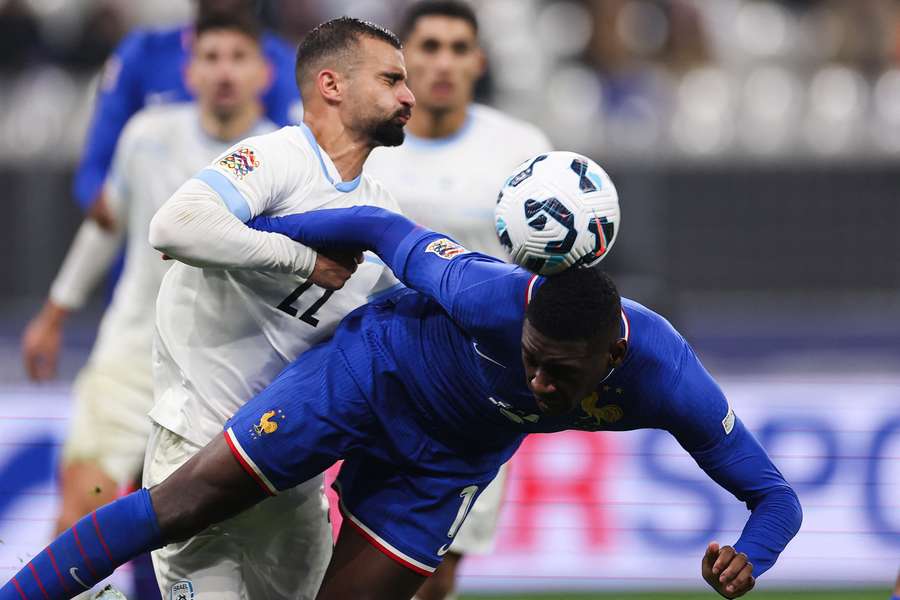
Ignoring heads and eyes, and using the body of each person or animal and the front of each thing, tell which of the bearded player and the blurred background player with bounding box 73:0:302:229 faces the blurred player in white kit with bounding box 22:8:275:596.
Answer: the blurred background player

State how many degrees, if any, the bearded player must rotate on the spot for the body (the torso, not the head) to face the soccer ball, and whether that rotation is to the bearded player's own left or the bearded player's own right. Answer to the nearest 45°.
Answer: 0° — they already face it

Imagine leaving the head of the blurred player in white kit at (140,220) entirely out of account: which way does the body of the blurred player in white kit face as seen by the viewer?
toward the camera

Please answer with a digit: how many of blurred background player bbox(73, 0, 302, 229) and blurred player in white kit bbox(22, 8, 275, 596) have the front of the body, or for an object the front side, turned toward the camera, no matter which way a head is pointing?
2

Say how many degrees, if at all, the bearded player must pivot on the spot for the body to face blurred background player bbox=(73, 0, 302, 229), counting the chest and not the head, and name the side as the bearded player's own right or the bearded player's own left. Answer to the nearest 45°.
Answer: approximately 135° to the bearded player's own left

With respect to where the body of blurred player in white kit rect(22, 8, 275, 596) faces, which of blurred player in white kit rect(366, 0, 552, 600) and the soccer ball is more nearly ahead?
the soccer ball

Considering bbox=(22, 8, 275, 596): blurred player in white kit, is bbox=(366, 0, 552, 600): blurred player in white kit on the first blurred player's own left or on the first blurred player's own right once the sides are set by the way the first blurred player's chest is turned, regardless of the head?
on the first blurred player's own left

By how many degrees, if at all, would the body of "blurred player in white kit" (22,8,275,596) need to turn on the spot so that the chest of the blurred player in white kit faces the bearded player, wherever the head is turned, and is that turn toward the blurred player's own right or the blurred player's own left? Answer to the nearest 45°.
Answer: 0° — they already face them

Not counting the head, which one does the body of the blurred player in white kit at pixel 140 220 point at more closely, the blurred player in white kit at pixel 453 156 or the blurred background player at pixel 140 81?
the blurred player in white kit

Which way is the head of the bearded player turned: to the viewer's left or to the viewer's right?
to the viewer's right

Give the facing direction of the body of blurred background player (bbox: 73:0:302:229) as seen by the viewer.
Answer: toward the camera

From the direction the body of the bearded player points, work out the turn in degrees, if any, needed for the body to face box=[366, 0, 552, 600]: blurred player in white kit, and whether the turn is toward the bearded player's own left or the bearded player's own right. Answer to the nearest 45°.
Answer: approximately 90° to the bearded player's own left
